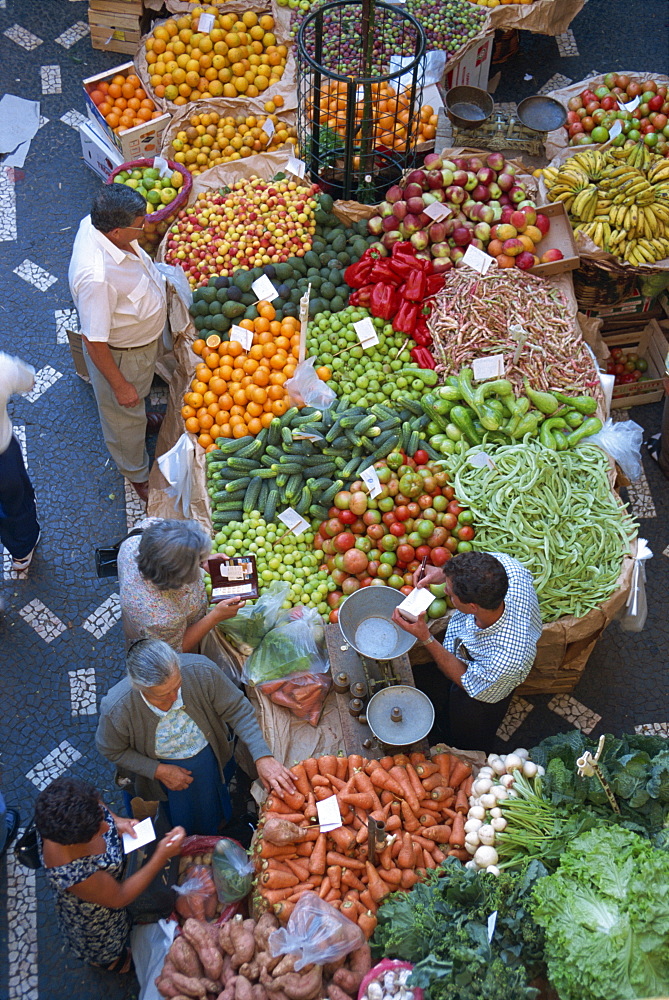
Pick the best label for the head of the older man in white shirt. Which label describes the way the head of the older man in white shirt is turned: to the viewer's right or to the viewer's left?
to the viewer's right

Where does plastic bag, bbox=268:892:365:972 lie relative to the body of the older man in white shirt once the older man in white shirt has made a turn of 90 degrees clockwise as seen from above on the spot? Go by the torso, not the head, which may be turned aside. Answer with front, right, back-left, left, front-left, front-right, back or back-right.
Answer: front-left

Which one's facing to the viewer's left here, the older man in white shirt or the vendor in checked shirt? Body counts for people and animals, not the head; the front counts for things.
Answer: the vendor in checked shirt

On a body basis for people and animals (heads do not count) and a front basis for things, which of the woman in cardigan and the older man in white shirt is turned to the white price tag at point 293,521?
the older man in white shirt

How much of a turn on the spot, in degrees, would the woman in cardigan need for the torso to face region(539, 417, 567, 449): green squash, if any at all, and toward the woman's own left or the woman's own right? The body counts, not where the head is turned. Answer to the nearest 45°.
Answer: approximately 90° to the woman's own left

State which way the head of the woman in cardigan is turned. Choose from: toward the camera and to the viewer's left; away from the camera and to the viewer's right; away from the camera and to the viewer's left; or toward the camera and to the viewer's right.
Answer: toward the camera and to the viewer's right

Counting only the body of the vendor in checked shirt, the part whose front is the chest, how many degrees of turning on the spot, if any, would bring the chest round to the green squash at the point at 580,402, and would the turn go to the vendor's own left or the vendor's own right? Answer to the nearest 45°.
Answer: approximately 90° to the vendor's own right

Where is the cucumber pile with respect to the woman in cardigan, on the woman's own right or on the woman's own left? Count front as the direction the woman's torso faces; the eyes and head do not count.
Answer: on the woman's own left

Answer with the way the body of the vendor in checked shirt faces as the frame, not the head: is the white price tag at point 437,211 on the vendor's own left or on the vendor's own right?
on the vendor's own right

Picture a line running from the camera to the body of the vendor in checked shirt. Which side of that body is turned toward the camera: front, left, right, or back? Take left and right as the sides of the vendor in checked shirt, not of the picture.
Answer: left

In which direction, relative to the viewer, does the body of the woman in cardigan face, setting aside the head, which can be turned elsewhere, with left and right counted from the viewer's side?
facing the viewer and to the right of the viewer

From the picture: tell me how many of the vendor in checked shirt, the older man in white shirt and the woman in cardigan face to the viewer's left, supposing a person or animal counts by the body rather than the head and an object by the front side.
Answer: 1

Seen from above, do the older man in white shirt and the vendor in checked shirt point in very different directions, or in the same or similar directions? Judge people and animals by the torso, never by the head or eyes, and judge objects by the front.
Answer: very different directions

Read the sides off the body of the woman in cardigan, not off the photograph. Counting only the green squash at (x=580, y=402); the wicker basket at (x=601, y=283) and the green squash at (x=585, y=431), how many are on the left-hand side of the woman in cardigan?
3

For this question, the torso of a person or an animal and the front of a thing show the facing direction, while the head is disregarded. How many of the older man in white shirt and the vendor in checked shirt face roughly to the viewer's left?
1
